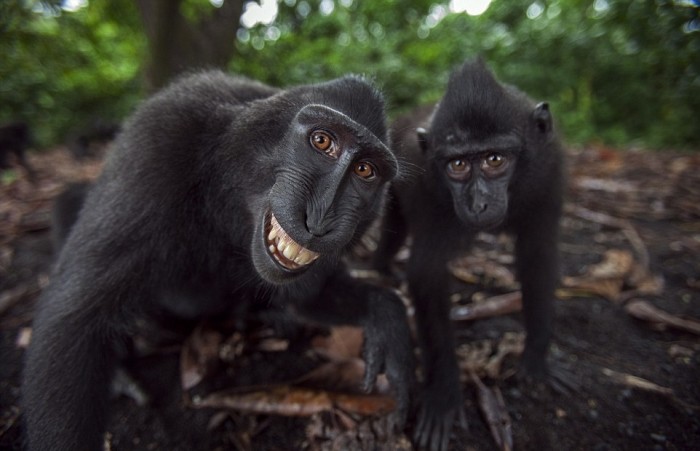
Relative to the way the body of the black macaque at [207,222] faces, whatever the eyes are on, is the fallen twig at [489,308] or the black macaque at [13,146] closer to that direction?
the fallen twig

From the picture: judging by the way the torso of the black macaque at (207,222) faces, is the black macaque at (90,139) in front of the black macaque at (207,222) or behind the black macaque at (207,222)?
behind

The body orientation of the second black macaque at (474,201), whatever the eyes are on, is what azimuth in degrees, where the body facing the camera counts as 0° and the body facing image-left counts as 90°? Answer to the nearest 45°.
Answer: approximately 0°

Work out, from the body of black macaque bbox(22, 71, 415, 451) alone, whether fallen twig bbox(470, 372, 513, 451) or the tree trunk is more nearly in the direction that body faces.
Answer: the fallen twig

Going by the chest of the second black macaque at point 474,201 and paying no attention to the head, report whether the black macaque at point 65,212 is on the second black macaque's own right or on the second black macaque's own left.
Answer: on the second black macaque's own right

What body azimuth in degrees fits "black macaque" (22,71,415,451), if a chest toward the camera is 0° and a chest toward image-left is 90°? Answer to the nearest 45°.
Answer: approximately 315°

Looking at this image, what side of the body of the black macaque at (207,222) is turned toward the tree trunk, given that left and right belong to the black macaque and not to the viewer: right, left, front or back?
back

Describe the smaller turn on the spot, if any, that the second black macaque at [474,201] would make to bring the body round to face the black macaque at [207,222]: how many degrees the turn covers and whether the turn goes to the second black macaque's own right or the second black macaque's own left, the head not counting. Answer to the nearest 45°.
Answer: approximately 45° to the second black macaque's own right

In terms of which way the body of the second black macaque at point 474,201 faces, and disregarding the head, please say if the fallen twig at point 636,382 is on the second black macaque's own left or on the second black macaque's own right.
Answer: on the second black macaque's own left

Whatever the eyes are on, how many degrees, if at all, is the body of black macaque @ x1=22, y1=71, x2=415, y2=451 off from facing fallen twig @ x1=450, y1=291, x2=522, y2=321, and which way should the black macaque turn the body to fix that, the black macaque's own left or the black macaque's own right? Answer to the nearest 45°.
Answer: approximately 45° to the black macaque's own left

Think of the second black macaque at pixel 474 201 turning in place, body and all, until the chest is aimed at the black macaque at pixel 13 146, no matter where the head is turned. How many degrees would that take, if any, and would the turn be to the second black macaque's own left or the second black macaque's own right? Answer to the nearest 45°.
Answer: approximately 90° to the second black macaque's own right
